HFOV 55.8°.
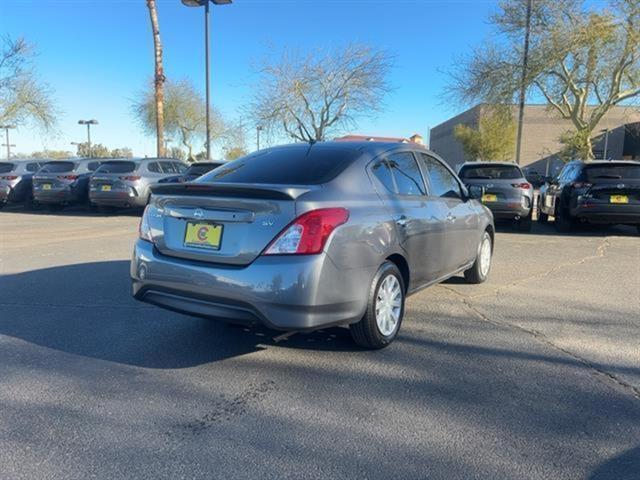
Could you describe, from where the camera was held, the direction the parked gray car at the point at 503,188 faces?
facing away from the viewer

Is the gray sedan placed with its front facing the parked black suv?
yes

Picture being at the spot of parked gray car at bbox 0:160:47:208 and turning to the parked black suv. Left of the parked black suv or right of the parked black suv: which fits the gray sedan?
right

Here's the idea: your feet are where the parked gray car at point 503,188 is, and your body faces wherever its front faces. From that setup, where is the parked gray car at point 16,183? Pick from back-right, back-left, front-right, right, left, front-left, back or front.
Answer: left

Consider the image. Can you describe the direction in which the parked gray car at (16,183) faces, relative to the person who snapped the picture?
facing away from the viewer and to the right of the viewer

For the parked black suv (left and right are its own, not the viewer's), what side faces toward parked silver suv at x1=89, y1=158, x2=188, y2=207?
left

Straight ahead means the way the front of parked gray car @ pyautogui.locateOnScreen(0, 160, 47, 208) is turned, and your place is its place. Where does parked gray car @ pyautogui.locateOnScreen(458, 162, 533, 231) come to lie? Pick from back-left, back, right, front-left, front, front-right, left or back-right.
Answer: right

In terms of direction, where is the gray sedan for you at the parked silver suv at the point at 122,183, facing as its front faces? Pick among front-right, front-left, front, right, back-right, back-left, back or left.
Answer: back-right

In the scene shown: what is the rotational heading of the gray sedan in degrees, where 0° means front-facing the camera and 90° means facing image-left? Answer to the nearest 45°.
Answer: approximately 225°

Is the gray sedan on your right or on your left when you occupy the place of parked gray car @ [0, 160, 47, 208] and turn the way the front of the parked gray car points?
on your right

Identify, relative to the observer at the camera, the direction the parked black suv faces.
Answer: facing away from the viewer

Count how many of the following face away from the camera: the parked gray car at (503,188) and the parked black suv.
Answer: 2

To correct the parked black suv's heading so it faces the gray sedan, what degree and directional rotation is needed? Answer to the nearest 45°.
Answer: approximately 180°

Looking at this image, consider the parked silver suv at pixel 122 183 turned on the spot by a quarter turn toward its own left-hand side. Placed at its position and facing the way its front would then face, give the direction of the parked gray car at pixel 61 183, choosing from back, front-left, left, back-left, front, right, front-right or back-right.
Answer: front

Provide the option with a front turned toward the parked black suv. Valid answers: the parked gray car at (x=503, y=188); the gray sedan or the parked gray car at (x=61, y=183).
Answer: the gray sedan

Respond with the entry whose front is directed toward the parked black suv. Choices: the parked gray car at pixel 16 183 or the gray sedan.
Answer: the gray sedan
